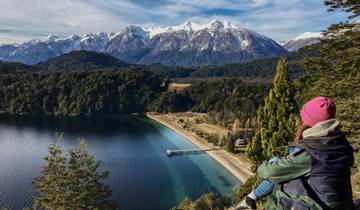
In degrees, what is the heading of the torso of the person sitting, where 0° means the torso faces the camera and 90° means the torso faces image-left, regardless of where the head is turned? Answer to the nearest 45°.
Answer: approximately 135°

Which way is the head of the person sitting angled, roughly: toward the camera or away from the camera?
away from the camera
